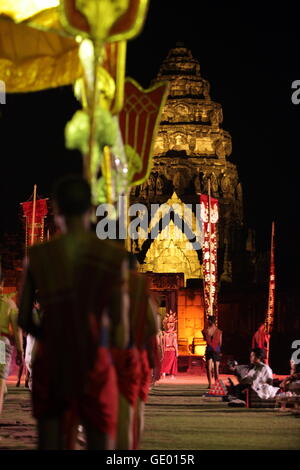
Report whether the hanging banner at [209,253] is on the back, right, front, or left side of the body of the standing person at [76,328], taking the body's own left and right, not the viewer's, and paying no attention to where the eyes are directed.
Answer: front

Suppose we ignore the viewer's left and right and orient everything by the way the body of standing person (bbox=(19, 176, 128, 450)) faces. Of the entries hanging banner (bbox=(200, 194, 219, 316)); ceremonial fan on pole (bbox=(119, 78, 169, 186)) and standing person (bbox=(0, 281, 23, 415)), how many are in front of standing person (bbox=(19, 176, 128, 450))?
3

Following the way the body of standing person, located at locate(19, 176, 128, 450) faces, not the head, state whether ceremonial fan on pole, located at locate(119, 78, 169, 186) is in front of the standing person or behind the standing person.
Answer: in front

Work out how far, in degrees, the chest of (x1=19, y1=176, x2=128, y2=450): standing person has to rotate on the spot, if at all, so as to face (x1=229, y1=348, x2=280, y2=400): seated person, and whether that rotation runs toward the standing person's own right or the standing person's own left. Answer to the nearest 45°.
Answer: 0° — they already face them

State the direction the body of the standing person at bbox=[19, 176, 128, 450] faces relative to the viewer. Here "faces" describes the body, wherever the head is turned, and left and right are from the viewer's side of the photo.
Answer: facing away from the viewer

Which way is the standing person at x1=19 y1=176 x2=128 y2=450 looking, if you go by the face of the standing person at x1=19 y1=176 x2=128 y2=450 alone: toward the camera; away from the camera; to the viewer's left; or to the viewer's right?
away from the camera

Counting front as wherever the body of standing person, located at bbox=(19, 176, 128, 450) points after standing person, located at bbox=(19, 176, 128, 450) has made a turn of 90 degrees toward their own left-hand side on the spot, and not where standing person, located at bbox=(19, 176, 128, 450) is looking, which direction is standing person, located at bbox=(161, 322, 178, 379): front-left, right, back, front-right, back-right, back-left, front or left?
right

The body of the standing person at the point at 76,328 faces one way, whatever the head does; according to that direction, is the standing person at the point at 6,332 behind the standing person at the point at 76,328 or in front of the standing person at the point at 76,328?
in front
